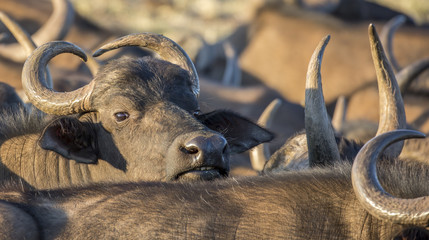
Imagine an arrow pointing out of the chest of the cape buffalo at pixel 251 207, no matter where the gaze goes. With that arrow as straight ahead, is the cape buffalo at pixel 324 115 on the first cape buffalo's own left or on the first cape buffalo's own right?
on the first cape buffalo's own left

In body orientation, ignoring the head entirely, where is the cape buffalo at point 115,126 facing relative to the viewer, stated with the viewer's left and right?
facing the viewer and to the right of the viewer

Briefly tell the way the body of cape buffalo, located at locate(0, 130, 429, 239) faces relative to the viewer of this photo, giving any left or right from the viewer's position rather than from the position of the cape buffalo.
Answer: facing to the right of the viewer

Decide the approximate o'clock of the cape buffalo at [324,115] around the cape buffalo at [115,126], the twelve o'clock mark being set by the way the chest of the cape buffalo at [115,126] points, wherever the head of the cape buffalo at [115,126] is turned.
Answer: the cape buffalo at [324,115] is roughly at 11 o'clock from the cape buffalo at [115,126].

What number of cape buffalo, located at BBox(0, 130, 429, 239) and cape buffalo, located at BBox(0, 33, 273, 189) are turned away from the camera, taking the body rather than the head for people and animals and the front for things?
0
